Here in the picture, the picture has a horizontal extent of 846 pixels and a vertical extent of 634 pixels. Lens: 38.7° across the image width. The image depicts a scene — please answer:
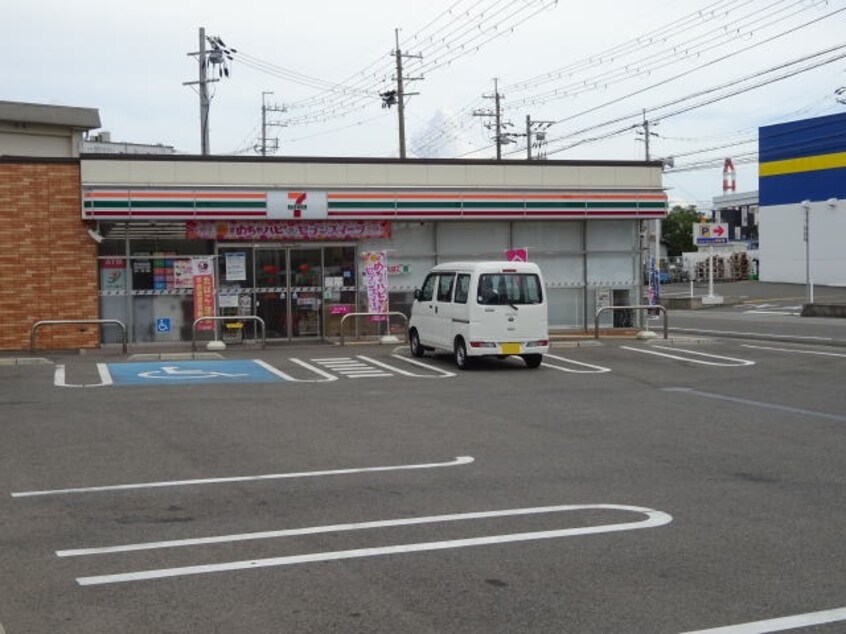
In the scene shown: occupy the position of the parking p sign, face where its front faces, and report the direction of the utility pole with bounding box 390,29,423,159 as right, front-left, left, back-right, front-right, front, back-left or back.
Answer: right

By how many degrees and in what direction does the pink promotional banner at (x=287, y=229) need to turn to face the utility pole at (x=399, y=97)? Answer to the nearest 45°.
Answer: approximately 180°

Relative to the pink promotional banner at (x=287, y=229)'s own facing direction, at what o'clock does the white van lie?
The white van is roughly at 11 o'clock from the pink promotional banner.

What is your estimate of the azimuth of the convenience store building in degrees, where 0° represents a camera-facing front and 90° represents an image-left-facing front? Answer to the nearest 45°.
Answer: approximately 0°

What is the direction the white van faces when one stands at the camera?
facing away from the viewer and to the left of the viewer

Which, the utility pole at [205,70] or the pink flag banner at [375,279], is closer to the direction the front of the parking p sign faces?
the pink flag banner

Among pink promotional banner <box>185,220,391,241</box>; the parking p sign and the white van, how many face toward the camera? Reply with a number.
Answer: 2

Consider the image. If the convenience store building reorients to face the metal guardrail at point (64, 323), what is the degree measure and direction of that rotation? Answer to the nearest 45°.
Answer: approximately 45° to its right

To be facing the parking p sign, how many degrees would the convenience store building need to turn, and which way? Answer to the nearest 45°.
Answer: approximately 135° to its left

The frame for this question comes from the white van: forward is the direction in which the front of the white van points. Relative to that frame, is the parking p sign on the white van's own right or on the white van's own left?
on the white van's own right
